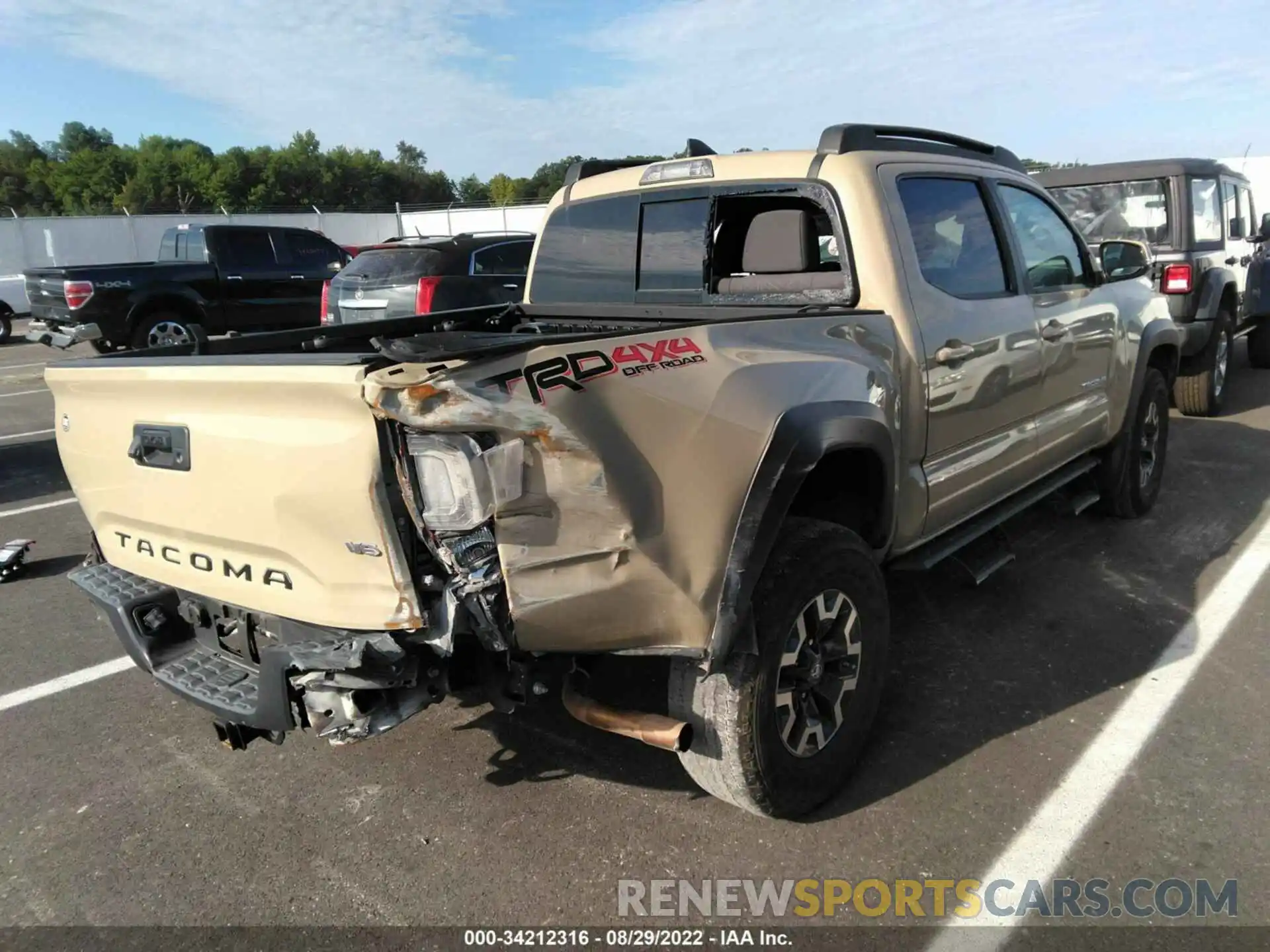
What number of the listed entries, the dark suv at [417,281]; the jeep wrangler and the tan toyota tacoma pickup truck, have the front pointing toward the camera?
0

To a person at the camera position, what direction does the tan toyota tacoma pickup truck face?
facing away from the viewer and to the right of the viewer

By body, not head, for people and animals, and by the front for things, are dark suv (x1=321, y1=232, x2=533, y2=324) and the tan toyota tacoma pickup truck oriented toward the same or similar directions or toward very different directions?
same or similar directions

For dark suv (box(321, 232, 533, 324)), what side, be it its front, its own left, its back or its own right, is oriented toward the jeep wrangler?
right

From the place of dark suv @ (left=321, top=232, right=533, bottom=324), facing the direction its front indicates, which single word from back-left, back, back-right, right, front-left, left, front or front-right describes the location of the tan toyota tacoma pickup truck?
back-right

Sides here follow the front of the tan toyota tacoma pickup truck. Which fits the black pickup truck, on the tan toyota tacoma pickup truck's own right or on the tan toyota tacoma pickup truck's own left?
on the tan toyota tacoma pickup truck's own left

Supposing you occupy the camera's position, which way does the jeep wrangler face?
facing away from the viewer and to the right of the viewer

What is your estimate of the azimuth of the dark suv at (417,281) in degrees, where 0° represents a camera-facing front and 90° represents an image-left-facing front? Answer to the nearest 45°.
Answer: approximately 225°

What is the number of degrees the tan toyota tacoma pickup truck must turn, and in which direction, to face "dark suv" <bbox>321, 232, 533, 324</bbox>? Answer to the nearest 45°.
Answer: approximately 45° to its left

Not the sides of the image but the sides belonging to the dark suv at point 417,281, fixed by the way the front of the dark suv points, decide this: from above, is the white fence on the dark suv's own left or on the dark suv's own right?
on the dark suv's own left

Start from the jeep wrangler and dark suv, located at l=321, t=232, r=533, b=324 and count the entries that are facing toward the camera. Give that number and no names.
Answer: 0
